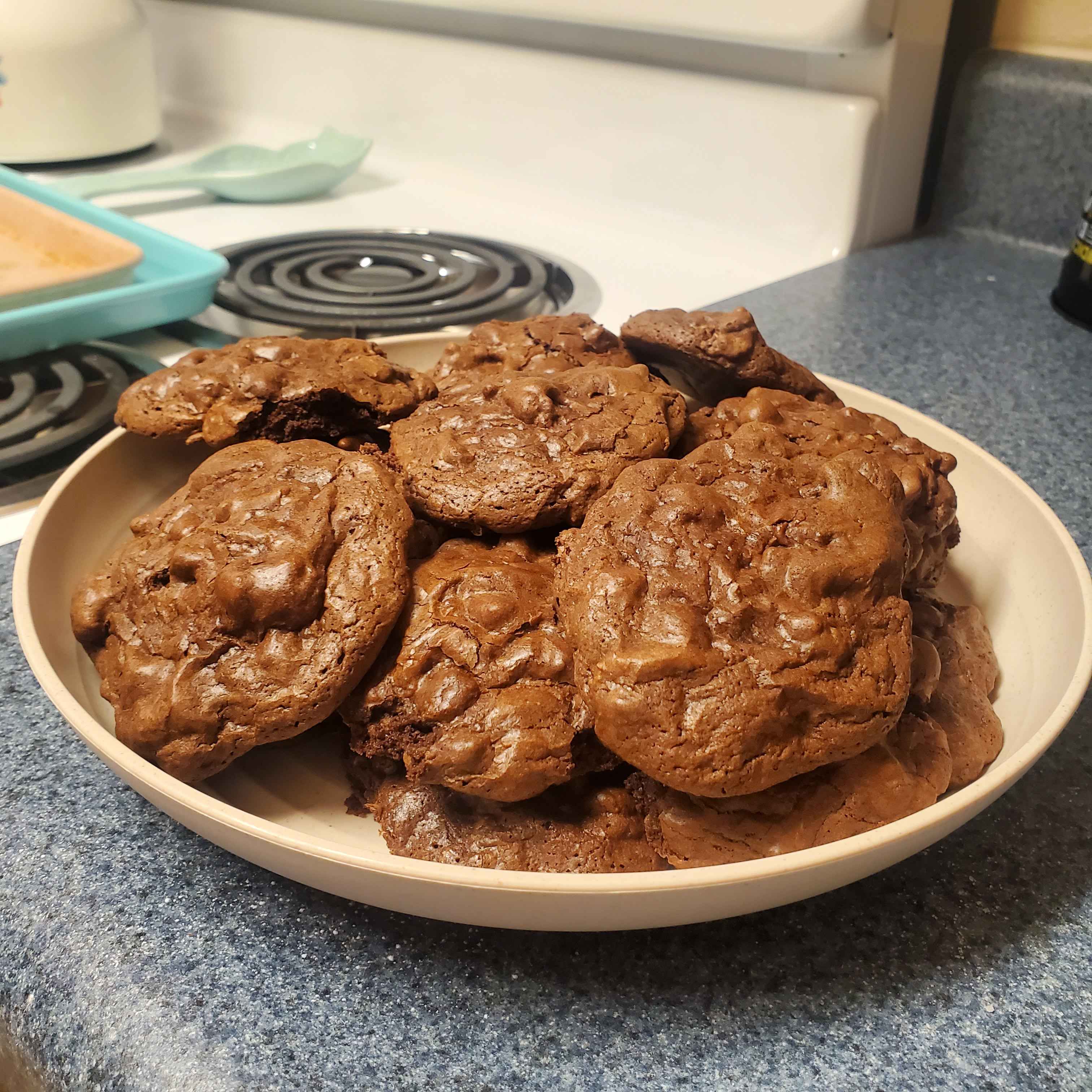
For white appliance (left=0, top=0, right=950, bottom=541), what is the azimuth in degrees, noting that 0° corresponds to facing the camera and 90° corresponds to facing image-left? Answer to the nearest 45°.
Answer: approximately 45°

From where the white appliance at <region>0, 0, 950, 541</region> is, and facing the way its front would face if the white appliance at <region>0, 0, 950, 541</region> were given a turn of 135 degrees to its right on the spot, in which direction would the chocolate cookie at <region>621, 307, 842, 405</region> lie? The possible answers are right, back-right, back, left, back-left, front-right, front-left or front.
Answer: back

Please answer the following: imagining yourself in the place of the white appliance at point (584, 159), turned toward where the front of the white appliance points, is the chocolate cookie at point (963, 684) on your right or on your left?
on your left

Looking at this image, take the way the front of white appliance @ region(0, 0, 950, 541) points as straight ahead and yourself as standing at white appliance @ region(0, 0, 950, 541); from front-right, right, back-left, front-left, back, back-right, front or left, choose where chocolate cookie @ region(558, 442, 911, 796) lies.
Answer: front-left

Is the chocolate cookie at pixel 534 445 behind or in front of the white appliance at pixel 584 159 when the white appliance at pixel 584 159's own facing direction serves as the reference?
in front

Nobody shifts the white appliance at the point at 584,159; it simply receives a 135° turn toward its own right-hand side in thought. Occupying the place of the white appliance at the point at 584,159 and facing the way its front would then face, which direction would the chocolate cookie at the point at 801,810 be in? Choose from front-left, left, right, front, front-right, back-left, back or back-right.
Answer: back

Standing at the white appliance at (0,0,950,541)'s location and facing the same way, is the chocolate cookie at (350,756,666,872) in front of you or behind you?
in front

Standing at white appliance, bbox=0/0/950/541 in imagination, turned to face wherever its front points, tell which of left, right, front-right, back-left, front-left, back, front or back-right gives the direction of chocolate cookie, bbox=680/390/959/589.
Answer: front-left

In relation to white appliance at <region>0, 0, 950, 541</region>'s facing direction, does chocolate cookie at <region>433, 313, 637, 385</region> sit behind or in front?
in front
